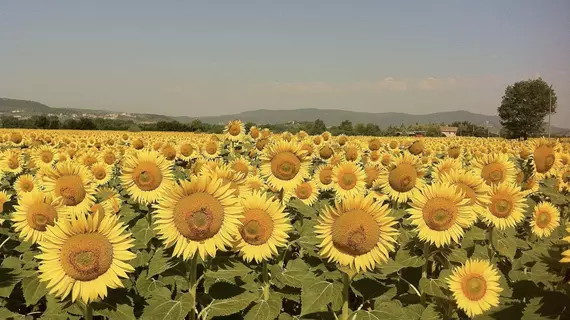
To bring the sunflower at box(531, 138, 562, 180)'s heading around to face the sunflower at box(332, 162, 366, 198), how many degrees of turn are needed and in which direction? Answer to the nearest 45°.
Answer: approximately 45° to its right

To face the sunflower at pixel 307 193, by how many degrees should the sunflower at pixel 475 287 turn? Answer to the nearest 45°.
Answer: approximately 135° to its right

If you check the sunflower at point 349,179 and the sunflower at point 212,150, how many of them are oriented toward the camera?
2

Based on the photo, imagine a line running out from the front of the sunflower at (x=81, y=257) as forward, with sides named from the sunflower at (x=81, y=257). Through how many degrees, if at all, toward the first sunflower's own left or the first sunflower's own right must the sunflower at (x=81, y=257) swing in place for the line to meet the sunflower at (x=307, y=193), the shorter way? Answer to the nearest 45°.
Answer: approximately 135° to the first sunflower's own left

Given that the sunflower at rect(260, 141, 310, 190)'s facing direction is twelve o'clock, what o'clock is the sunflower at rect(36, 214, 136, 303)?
the sunflower at rect(36, 214, 136, 303) is roughly at 1 o'clock from the sunflower at rect(260, 141, 310, 190).

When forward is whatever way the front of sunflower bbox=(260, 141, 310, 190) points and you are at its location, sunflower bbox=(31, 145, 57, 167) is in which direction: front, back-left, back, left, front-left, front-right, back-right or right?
back-right

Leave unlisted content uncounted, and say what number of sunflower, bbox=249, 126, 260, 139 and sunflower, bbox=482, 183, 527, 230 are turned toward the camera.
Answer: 2

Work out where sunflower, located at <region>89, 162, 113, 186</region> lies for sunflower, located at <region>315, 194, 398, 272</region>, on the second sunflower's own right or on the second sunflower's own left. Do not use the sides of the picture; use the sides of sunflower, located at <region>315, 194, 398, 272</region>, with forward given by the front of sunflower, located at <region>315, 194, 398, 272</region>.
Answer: on the second sunflower's own right
